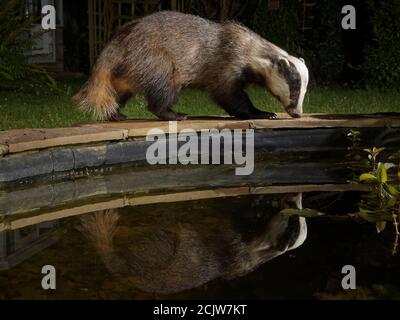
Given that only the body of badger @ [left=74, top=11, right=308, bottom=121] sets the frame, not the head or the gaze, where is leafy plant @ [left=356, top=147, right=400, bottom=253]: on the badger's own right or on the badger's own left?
on the badger's own right

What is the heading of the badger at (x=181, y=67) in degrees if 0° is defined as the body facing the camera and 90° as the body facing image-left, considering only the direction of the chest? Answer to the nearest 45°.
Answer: approximately 270°
